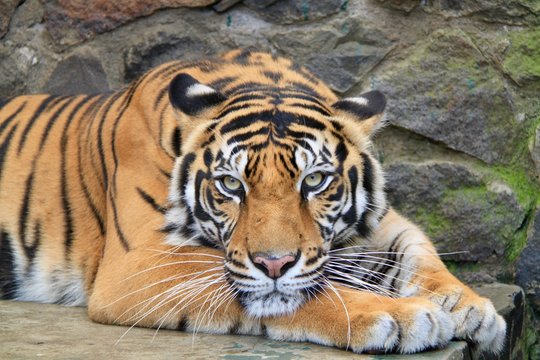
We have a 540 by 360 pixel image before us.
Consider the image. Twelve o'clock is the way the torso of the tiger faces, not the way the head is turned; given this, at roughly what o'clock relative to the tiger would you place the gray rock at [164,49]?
The gray rock is roughly at 7 o'clock from the tiger.

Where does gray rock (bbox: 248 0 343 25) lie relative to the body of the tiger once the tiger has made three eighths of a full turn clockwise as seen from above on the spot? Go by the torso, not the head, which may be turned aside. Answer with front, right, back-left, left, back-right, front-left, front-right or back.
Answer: right

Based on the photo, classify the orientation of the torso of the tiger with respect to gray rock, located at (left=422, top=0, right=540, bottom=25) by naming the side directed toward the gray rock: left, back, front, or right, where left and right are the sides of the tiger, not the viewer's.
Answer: left

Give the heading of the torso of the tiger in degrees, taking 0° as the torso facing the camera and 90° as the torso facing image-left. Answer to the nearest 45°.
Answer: approximately 315°

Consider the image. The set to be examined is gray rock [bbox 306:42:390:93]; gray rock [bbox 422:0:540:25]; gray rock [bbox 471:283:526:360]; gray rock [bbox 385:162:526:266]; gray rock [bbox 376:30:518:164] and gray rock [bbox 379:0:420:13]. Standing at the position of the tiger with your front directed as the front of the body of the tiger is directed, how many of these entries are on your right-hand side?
0

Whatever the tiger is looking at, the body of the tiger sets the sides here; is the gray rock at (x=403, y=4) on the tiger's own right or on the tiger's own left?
on the tiger's own left

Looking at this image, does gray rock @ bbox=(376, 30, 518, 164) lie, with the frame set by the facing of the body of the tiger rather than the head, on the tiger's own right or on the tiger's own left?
on the tiger's own left

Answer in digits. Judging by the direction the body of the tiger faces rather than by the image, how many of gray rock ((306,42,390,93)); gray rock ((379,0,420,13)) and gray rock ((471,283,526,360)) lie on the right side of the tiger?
0

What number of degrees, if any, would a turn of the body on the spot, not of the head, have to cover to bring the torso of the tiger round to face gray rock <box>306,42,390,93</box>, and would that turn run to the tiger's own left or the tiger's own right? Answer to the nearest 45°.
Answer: approximately 135° to the tiger's own left

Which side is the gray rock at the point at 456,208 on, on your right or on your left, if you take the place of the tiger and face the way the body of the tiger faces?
on your left
